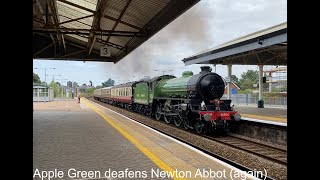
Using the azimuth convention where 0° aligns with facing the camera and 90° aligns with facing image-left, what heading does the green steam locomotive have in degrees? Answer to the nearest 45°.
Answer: approximately 315°

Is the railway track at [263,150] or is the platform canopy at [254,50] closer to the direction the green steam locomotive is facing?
the railway track

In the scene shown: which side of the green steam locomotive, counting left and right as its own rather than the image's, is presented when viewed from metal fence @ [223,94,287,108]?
left

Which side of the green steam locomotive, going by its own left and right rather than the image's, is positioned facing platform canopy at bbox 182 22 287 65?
left

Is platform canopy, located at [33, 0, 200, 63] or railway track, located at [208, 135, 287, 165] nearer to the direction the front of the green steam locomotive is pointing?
the railway track
